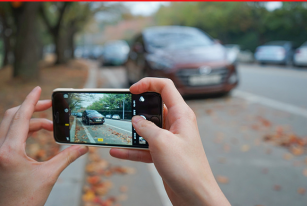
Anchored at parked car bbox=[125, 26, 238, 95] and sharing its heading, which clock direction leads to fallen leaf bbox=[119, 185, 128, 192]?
The fallen leaf is roughly at 2 o'clock from the parked car.

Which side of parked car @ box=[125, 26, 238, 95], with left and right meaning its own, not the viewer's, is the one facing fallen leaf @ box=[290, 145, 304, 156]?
front

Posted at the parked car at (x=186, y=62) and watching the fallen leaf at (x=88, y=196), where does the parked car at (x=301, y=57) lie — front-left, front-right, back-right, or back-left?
back-left

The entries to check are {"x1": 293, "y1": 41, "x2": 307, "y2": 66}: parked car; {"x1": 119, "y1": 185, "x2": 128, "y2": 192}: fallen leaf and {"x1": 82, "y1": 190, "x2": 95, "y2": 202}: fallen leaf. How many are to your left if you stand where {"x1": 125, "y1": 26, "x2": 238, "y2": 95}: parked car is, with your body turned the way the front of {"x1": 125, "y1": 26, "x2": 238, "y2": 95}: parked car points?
1

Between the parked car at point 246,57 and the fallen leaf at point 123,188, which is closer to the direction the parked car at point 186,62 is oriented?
the fallen leaf

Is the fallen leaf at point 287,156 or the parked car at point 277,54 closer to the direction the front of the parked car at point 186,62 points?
the fallen leaf

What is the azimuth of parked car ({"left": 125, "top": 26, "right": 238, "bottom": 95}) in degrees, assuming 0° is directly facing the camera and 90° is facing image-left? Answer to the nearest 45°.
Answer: approximately 315°

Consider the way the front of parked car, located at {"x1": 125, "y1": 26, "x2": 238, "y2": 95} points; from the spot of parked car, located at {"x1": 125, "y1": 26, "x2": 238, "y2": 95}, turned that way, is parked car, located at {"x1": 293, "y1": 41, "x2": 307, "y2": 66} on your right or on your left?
on your left

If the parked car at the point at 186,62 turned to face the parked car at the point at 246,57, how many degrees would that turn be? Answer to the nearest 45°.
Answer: approximately 135° to its left

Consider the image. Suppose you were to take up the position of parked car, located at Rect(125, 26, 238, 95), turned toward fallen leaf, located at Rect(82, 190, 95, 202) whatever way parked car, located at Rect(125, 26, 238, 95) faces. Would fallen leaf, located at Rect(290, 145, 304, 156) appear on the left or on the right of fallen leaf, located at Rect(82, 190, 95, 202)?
left

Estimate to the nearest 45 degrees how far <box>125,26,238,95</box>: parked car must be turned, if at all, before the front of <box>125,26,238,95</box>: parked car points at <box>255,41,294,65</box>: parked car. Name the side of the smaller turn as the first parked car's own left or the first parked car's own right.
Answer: approximately 90° to the first parked car's own left

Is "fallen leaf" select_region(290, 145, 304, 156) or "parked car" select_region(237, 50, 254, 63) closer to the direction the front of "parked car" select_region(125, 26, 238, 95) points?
the fallen leaf

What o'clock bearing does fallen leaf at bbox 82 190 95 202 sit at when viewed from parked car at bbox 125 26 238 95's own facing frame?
The fallen leaf is roughly at 2 o'clock from the parked car.

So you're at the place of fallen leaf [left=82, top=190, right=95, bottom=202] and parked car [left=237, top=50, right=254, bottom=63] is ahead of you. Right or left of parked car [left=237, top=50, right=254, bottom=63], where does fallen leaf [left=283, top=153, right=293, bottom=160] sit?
right

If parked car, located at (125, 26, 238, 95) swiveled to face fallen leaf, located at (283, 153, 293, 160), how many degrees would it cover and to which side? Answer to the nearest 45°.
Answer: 0° — it already faces it

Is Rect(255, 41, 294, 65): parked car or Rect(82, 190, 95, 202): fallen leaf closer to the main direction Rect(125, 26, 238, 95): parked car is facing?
the fallen leaf

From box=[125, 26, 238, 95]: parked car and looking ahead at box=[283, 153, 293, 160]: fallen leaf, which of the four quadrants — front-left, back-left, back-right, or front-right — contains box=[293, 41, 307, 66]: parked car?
back-left
